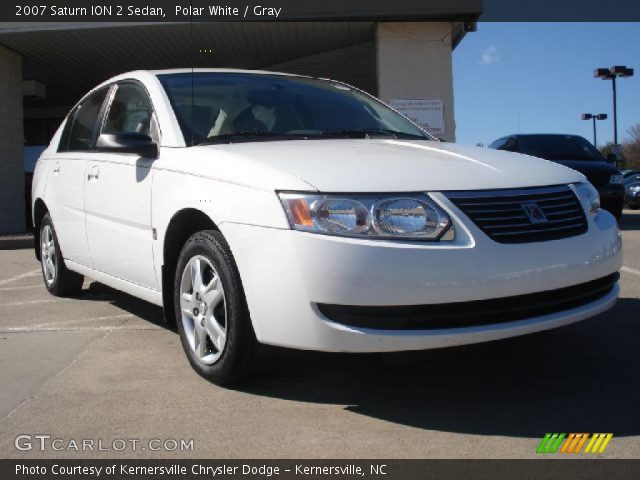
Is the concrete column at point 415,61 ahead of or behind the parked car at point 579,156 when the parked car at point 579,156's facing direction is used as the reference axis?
behind

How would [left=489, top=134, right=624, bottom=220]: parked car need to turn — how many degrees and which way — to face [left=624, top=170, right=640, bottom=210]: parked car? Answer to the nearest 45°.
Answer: approximately 90° to its left

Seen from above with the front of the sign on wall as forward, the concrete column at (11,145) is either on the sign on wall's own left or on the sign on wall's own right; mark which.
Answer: on the sign on wall's own right

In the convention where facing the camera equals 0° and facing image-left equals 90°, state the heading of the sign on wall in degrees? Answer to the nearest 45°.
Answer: approximately 0°

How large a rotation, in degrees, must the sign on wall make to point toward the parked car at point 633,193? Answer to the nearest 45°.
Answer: approximately 135° to its left

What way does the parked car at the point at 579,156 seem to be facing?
to the viewer's right

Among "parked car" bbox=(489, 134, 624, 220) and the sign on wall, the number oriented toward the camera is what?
1

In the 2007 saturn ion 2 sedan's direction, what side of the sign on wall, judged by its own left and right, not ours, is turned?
front

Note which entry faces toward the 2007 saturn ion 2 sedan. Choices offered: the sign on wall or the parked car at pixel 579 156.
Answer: the sign on wall

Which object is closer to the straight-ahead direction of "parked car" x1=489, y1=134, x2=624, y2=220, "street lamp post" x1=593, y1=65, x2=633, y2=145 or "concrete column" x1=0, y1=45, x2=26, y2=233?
the street lamp post

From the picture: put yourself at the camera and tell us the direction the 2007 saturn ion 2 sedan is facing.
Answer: facing the viewer and to the right of the viewer

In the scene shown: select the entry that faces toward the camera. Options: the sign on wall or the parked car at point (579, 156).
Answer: the sign on wall
